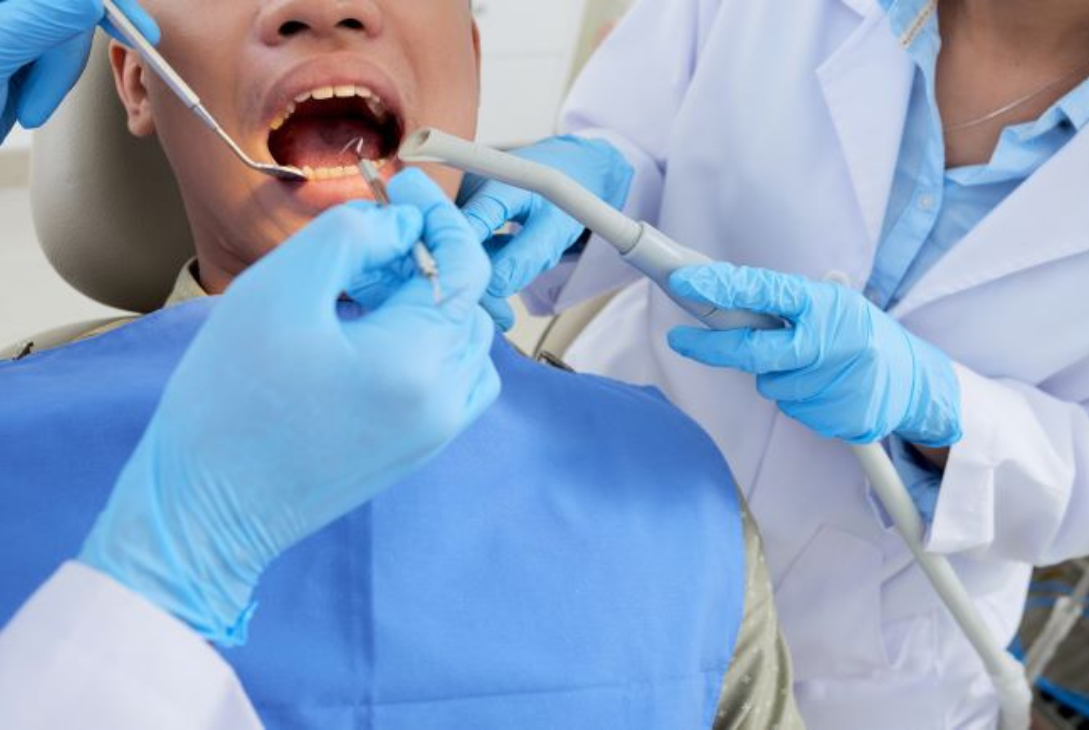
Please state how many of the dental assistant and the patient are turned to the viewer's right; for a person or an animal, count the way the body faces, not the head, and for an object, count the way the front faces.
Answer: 0

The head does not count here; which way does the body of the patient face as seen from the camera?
toward the camera

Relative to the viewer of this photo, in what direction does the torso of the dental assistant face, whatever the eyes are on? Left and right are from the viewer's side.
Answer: facing the viewer and to the left of the viewer

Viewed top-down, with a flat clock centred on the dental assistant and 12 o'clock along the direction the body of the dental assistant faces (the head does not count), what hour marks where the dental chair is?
The dental chair is roughly at 1 o'clock from the dental assistant.
